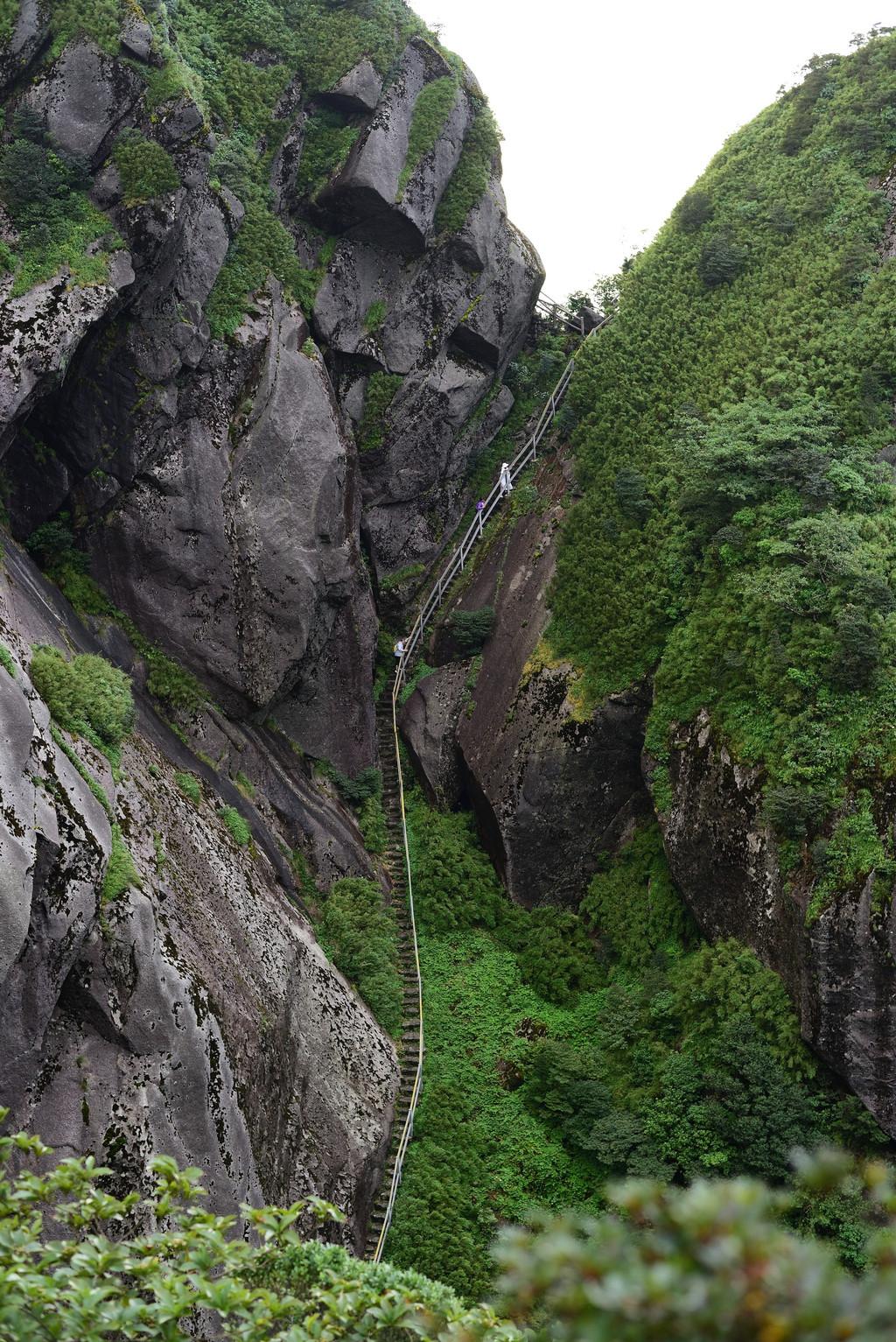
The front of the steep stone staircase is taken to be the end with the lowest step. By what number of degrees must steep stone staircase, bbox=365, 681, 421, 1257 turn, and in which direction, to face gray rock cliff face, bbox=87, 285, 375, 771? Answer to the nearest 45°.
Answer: approximately 90° to its right

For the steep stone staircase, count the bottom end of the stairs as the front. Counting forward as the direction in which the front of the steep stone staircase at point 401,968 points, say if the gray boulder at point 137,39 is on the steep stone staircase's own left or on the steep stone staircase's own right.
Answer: on the steep stone staircase's own right

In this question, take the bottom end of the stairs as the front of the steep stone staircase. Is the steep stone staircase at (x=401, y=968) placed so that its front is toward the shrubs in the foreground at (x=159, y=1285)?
yes

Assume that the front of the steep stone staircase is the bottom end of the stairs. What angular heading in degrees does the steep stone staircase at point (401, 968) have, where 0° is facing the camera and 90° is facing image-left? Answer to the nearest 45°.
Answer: approximately 0°
